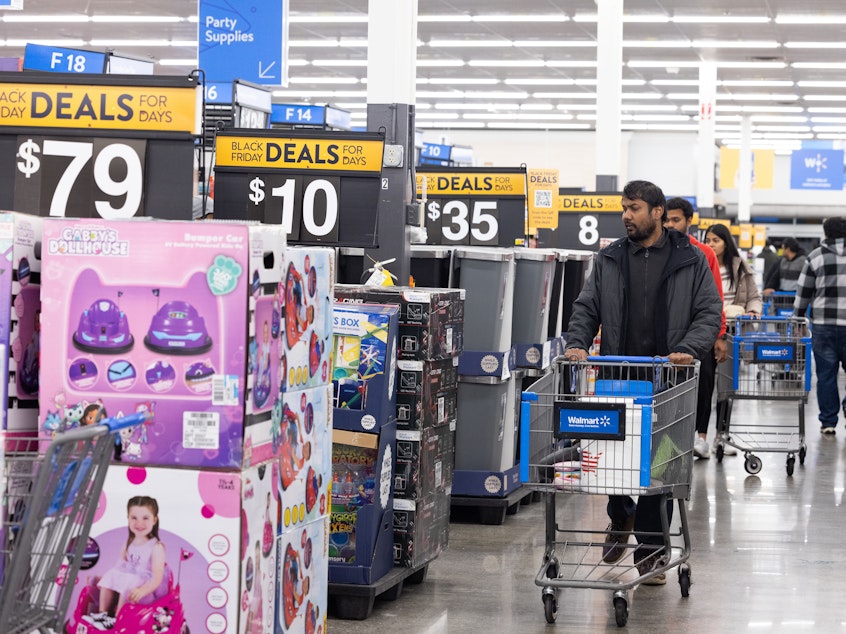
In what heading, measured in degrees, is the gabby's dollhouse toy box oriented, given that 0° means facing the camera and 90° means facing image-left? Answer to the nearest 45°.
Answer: approximately 0°

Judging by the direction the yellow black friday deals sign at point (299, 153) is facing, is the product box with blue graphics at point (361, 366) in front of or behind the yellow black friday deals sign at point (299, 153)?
in front

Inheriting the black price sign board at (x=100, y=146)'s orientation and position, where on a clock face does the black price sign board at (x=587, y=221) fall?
the black price sign board at (x=587, y=221) is roughly at 7 o'clock from the black price sign board at (x=100, y=146).

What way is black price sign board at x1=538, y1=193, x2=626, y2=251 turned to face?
toward the camera

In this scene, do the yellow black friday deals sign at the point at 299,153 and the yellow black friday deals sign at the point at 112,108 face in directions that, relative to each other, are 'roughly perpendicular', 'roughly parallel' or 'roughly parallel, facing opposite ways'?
roughly parallel

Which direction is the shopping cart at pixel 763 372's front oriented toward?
toward the camera

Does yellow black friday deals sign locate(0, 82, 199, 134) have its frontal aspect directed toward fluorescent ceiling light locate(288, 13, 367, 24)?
no

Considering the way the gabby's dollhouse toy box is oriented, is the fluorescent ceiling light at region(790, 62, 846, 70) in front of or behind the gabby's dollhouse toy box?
behind

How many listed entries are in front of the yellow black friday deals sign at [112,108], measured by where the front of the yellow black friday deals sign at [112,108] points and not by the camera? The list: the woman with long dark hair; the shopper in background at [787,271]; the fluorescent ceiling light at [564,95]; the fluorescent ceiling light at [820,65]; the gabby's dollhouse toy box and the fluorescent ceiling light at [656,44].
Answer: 1

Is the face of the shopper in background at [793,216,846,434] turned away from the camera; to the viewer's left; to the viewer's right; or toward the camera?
away from the camera

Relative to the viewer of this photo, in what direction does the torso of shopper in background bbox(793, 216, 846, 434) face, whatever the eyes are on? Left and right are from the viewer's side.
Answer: facing away from the viewer

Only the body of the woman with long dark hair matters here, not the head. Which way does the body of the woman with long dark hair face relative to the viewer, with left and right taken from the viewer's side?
facing the viewer and to the left of the viewer

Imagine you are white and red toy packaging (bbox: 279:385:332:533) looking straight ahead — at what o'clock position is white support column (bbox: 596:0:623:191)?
The white support column is roughly at 8 o'clock from the white and red toy packaging.

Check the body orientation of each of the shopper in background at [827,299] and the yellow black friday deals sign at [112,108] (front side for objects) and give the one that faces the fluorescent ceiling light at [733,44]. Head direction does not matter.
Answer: the shopper in background

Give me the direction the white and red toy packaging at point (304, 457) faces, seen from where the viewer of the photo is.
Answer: facing the viewer and to the right of the viewer

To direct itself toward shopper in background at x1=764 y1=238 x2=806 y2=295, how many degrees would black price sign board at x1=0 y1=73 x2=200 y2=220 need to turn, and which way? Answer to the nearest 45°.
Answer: approximately 135° to its left

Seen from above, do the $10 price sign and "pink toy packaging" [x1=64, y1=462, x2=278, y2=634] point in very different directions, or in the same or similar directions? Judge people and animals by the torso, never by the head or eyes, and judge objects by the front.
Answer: same or similar directions

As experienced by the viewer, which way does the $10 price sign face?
facing the viewer
